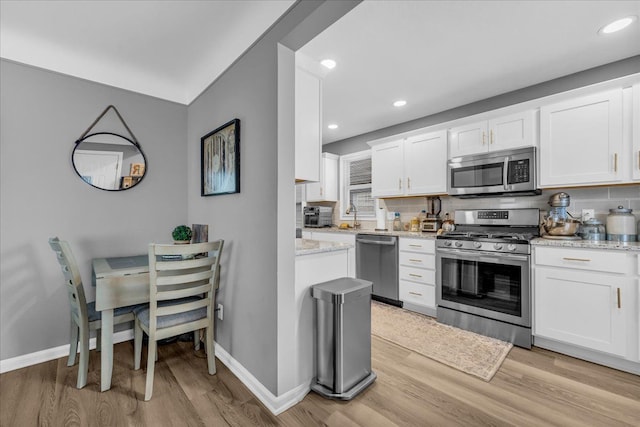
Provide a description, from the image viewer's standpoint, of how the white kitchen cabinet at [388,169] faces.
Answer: facing the viewer and to the left of the viewer

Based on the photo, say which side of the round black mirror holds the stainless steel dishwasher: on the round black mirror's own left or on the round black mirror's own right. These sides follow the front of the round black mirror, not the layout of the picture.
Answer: on the round black mirror's own left

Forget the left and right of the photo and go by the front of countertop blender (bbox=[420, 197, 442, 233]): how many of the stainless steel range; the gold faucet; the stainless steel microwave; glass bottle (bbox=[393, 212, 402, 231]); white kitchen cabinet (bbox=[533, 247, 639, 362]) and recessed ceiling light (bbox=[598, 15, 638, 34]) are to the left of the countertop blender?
4

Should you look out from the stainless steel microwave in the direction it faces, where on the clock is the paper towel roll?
The paper towel roll is roughly at 2 o'clock from the stainless steel microwave.

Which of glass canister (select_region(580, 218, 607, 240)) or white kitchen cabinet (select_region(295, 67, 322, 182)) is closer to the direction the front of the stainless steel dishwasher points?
the white kitchen cabinet

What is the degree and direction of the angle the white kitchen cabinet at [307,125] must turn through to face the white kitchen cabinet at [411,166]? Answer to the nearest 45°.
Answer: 0° — it already faces it

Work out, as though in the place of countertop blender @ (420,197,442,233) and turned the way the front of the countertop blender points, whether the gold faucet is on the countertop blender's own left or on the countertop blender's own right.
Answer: on the countertop blender's own right

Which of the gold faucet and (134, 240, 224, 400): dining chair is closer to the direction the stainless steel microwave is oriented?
the dining chair
